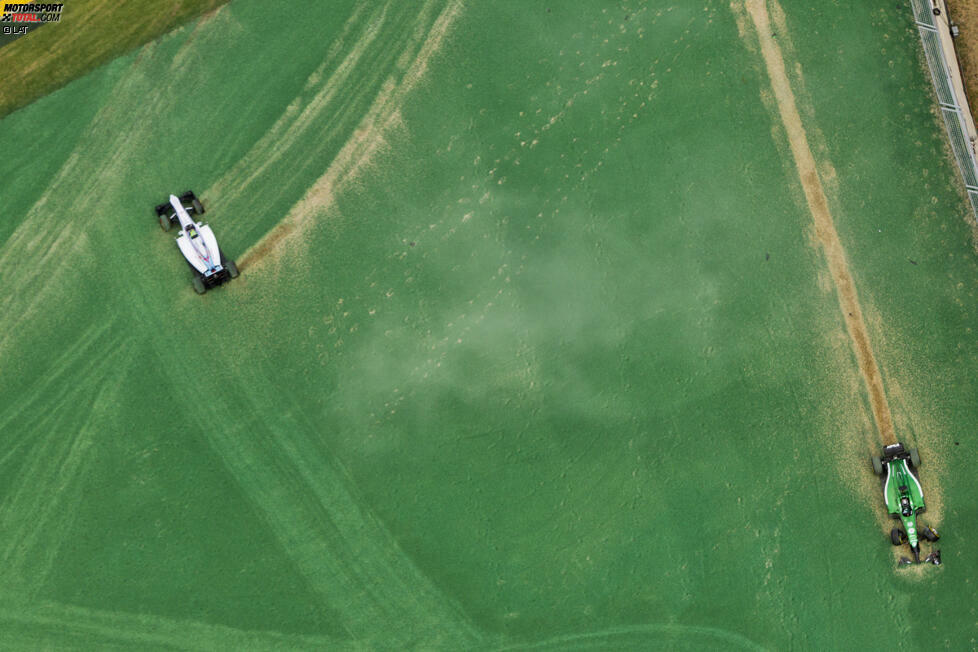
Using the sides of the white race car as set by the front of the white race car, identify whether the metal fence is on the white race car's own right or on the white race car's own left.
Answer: on the white race car's own right

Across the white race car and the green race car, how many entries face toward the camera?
1

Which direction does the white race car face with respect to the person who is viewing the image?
facing away from the viewer and to the left of the viewer

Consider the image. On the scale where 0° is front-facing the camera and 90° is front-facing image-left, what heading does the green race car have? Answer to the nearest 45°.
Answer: approximately 0°

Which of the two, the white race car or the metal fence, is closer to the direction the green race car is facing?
the white race car

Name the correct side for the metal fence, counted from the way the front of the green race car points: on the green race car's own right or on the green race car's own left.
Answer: on the green race car's own left

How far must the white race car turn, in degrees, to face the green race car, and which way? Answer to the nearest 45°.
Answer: approximately 90° to its right
